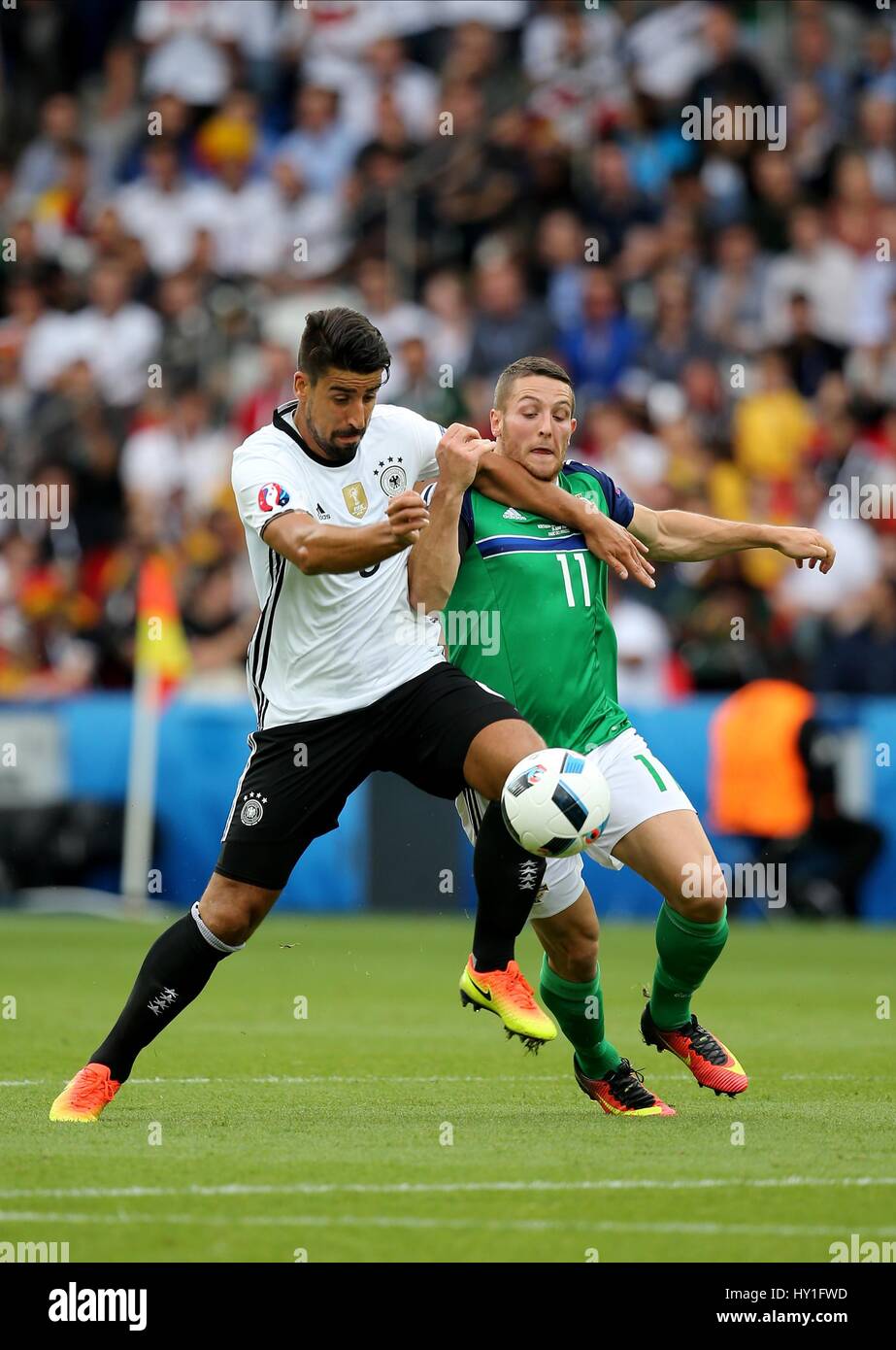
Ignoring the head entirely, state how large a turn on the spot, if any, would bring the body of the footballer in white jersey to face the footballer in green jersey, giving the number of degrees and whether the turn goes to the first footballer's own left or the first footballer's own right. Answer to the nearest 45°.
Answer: approximately 90° to the first footballer's own left

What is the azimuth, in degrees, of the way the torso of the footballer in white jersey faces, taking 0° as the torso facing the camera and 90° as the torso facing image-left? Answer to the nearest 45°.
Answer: approximately 315°

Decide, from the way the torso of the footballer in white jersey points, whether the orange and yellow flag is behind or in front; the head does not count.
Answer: behind

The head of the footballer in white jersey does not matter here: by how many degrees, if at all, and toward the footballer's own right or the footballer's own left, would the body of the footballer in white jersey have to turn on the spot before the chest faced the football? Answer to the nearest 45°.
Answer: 0° — they already face it

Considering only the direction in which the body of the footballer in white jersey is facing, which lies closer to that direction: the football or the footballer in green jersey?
the football
